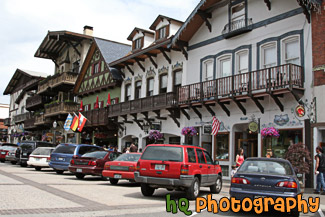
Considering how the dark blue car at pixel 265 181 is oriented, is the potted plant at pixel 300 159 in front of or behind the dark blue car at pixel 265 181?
in front

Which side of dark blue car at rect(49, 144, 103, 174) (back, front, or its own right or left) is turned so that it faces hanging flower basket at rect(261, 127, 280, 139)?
right

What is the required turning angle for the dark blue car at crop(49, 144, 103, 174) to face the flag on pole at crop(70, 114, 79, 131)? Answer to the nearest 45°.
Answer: approximately 45° to its left

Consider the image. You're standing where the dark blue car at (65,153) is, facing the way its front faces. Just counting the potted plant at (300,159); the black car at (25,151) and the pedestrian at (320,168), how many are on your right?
2

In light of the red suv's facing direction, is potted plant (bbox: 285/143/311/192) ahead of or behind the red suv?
ahead

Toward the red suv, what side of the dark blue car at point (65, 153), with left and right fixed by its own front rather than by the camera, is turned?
right

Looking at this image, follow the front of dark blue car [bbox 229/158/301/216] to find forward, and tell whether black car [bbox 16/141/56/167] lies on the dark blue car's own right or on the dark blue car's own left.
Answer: on the dark blue car's own left

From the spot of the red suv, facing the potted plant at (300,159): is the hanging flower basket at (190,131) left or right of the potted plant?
left

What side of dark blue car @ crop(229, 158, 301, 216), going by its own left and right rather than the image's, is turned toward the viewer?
back

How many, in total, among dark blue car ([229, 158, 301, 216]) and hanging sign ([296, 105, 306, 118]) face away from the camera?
1

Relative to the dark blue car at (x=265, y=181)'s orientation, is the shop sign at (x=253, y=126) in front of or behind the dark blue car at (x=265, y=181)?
in front

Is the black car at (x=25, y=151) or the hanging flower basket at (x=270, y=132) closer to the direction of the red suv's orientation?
the hanging flower basket

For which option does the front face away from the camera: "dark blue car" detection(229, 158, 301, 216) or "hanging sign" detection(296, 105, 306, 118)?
the dark blue car

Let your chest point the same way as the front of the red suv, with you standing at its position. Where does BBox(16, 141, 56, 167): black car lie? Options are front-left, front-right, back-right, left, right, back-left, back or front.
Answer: left

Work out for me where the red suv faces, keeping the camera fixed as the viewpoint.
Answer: facing away from the viewer and to the right of the viewer

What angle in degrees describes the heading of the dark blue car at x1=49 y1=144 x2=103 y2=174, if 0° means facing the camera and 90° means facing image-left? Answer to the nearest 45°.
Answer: approximately 225°
